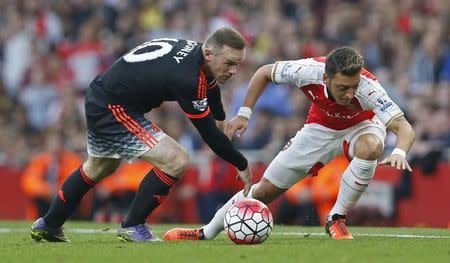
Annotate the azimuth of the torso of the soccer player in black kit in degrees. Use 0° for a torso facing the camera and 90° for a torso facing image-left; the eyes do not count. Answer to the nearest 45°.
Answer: approximately 270°

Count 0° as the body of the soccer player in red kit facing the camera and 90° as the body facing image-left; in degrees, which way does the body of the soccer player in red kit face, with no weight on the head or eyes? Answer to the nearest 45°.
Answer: approximately 0°

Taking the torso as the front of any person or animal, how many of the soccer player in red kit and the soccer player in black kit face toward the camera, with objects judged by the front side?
1

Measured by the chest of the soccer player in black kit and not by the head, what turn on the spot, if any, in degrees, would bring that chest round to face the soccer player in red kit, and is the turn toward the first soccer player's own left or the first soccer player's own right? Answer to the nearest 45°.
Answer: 0° — they already face them

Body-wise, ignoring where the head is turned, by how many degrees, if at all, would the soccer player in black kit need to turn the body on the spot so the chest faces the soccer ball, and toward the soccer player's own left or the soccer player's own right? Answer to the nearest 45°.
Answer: approximately 45° to the soccer player's own right
